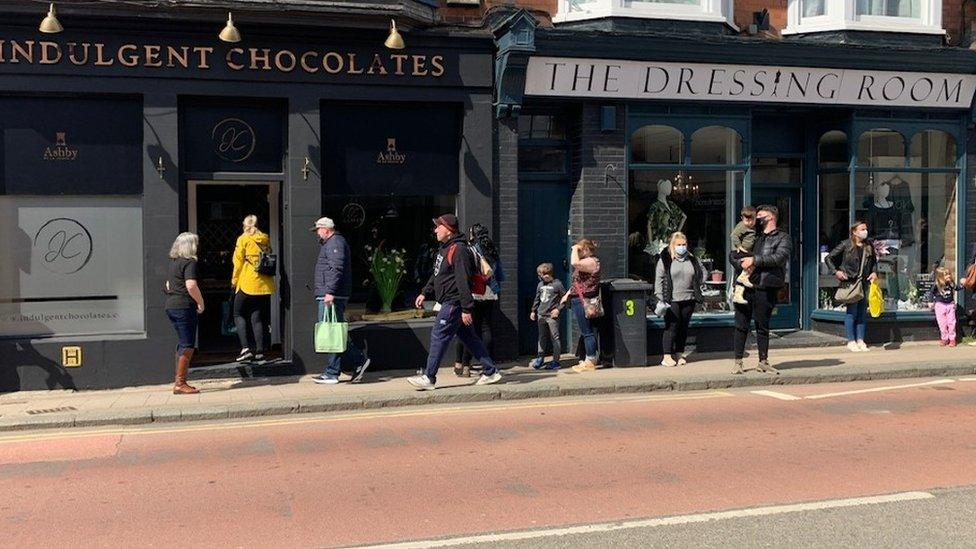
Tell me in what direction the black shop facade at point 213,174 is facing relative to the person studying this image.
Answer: facing the viewer

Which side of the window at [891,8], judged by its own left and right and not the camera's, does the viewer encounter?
front

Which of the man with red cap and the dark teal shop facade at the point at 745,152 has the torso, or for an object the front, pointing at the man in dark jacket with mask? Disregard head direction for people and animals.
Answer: the dark teal shop facade

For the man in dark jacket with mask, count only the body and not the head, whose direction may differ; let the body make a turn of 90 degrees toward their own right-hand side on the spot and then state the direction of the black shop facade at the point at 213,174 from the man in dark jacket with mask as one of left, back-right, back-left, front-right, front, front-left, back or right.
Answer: front-left

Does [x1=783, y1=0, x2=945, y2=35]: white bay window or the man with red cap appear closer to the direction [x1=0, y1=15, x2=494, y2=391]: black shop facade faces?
the man with red cap

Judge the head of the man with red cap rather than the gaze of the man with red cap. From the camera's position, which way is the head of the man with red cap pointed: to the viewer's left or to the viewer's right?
to the viewer's left

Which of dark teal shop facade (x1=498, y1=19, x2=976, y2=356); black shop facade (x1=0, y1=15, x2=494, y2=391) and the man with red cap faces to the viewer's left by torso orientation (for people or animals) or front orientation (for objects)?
the man with red cap

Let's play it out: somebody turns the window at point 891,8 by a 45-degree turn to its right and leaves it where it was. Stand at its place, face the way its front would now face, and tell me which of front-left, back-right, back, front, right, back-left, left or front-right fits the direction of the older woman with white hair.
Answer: front

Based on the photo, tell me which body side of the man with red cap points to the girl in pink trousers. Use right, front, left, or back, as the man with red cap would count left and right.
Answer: back

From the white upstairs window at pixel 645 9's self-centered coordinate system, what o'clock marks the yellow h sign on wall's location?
The yellow h sign on wall is roughly at 2 o'clock from the white upstairs window.
